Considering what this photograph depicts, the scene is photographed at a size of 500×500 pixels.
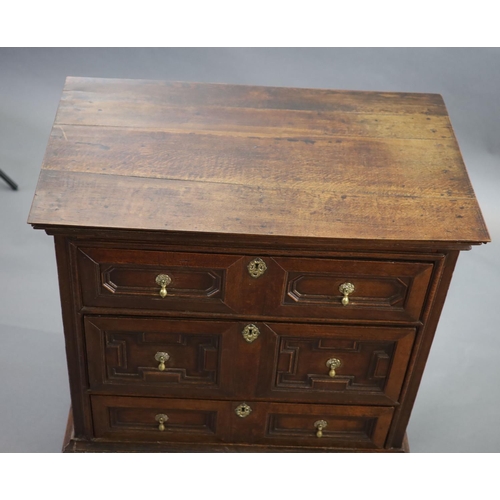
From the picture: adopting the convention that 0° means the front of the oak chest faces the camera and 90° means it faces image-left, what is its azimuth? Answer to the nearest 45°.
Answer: approximately 0°
